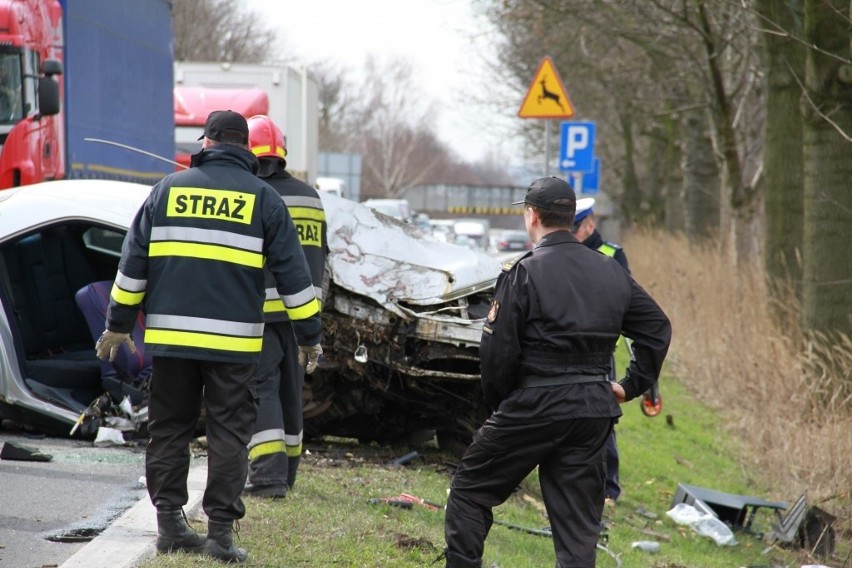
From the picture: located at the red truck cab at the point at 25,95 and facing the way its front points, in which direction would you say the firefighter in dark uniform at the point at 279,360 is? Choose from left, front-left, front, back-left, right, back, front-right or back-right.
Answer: front-left

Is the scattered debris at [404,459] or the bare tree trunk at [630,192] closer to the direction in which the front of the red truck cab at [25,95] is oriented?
the scattered debris

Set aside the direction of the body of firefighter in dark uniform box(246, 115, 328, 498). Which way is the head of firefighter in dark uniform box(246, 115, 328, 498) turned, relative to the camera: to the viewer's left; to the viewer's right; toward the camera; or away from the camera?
away from the camera

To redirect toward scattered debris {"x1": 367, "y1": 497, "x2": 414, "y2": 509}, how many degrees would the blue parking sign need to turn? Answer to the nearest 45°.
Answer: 0° — it already faces it

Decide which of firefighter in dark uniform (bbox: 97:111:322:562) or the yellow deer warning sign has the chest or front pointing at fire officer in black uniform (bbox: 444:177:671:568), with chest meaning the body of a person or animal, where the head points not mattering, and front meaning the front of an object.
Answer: the yellow deer warning sign

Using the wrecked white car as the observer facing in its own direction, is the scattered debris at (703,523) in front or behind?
in front

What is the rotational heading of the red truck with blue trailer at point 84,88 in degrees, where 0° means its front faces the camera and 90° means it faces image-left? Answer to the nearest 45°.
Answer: approximately 45°

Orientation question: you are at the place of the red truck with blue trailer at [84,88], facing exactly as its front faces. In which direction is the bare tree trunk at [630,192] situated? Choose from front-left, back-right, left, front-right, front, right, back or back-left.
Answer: back

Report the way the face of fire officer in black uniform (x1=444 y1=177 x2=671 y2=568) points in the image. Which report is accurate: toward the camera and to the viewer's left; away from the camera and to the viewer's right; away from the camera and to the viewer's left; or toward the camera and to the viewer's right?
away from the camera and to the viewer's left

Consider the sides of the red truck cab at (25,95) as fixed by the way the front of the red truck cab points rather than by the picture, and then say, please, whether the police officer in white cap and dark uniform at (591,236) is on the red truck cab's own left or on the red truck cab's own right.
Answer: on the red truck cab's own left

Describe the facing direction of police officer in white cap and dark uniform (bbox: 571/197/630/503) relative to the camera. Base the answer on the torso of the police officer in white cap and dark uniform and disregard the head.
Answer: to the viewer's left
